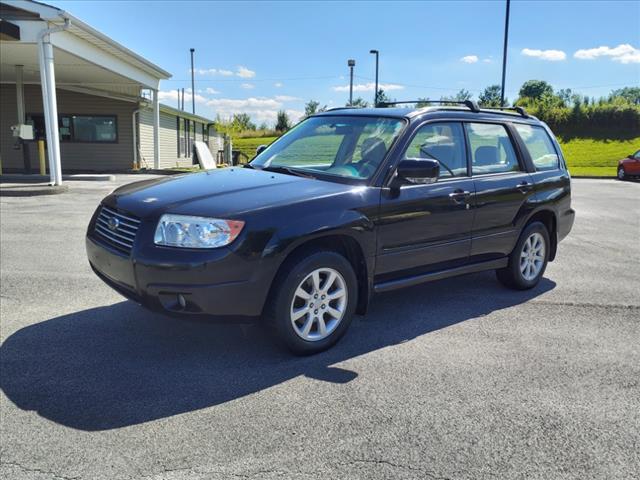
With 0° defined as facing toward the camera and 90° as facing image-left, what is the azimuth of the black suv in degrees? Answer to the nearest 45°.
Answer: approximately 45°

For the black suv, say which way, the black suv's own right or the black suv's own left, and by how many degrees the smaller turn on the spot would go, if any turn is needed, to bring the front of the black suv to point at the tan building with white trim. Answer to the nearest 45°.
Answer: approximately 90° to the black suv's own right
